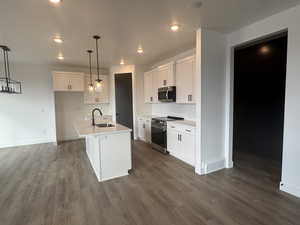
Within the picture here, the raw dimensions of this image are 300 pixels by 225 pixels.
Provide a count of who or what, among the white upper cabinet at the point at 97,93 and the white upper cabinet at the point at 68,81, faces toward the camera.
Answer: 2

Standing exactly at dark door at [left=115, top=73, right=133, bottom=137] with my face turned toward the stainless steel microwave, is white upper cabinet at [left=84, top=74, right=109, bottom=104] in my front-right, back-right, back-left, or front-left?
back-right

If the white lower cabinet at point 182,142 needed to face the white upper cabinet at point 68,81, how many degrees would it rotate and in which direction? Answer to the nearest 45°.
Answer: approximately 45° to its right

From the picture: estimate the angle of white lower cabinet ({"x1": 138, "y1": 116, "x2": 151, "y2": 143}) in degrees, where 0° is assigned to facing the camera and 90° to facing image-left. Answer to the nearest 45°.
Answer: approximately 45°

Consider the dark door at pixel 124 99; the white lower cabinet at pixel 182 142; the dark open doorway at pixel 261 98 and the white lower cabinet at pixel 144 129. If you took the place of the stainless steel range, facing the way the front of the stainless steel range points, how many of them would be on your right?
2

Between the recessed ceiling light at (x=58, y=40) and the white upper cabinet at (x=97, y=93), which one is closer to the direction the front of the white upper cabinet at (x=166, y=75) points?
the recessed ceiling light

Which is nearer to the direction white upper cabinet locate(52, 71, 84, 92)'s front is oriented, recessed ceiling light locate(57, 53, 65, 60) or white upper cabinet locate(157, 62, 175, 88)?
the recessed ceiling light

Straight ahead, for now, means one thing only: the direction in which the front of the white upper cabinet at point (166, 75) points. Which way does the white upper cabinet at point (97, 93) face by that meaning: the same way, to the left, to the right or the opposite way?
to the left

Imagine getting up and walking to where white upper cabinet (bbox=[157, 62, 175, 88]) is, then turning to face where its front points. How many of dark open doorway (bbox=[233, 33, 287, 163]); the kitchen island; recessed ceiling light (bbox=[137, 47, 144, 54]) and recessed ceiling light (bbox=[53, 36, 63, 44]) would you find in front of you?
3

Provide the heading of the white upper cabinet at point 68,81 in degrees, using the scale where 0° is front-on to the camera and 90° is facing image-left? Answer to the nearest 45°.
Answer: approximately 0°

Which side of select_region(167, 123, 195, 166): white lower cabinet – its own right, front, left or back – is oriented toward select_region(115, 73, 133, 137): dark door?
right

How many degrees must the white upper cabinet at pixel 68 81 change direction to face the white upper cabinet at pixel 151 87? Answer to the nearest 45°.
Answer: approximately 45° to its left

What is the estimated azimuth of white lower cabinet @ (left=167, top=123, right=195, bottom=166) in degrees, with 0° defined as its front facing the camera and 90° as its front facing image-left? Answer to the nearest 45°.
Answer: approximately 45°

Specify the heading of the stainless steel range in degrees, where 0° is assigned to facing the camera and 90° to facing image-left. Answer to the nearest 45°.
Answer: approximately 45°
